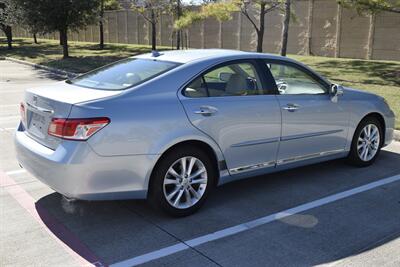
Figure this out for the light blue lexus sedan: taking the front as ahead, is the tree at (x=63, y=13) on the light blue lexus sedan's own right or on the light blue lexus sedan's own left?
on the light blue lexus sedan's own left

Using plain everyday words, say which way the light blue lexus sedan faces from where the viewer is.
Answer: facing away from the viewer and to the right of the viewer

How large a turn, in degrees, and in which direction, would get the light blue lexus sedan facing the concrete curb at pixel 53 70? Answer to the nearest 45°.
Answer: approximately 45° to its left

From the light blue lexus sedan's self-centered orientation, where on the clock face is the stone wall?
The stone wall is roughly at 11 o'clock from the light blue lexus sedan.

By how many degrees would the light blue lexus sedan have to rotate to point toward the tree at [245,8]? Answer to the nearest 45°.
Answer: approximately 45° to its left
